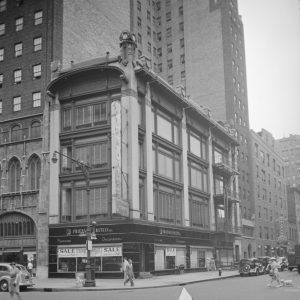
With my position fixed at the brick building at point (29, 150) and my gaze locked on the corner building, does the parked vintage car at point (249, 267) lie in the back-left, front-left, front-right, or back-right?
front-left

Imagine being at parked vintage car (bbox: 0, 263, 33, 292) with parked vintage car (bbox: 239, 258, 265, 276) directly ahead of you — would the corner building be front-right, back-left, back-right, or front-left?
front-left

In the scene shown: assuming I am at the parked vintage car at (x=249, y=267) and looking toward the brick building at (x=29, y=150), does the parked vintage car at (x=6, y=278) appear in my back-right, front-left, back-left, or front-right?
front-left

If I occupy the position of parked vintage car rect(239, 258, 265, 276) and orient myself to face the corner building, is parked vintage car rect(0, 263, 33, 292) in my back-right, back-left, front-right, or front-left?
front-left

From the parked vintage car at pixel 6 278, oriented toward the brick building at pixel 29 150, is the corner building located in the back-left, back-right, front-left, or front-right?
front-right
